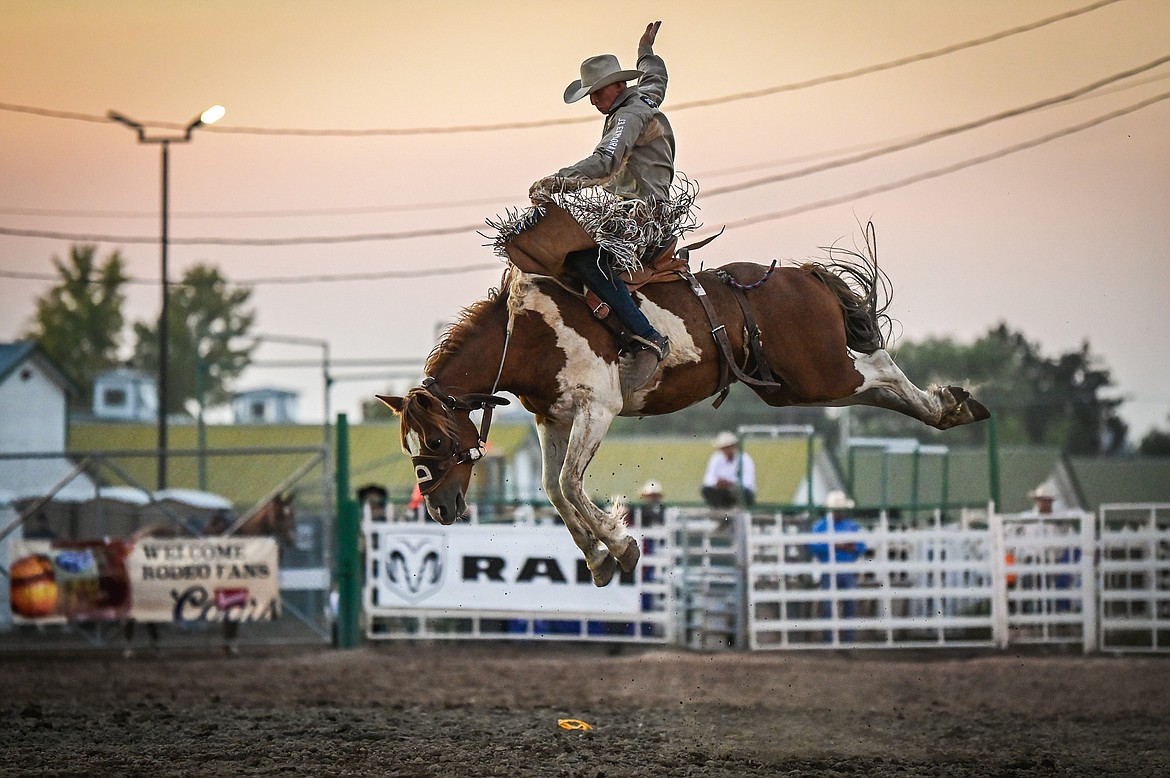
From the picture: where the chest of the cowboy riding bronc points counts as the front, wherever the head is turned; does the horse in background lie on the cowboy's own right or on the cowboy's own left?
on the cowboy's own right

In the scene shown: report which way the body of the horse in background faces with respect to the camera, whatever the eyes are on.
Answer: to the viewer's right

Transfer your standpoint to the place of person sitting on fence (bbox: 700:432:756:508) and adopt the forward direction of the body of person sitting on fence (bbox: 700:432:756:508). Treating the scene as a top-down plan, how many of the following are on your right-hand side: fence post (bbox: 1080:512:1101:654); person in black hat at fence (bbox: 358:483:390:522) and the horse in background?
2

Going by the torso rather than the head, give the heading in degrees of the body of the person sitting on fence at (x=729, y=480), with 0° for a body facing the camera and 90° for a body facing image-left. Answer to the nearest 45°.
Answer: approximately 0°

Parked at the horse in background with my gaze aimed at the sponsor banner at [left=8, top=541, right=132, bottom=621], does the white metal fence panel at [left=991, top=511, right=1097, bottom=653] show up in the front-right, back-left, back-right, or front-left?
back-left

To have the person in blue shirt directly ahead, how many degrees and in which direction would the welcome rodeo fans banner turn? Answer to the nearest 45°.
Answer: approximately 90° to its left

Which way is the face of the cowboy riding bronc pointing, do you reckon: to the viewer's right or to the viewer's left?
to the viewer's left

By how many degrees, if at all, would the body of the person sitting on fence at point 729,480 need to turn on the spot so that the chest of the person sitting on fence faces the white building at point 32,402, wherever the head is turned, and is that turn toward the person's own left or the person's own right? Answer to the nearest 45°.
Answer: approximately 135° to the person's own right

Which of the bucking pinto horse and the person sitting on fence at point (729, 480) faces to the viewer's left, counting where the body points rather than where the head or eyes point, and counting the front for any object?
the bucking pinto horse

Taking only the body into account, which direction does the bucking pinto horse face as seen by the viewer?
to the viewer's left

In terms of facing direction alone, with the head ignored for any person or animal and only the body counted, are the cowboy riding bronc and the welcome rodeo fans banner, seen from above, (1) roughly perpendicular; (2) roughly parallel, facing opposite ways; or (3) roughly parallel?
roughly perpendicular

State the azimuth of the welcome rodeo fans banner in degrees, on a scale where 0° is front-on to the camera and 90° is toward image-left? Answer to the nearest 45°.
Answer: approximately 0°

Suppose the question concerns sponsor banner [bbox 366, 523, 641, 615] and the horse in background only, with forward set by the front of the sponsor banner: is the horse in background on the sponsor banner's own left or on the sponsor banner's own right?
on the sponsor banner's own right

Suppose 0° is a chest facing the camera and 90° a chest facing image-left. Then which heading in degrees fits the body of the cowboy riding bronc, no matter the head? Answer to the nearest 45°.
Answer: approximately 90°
